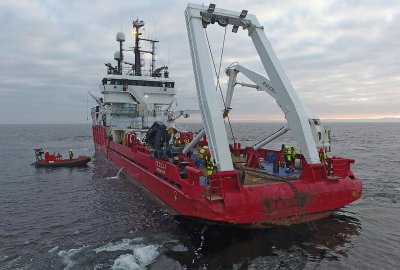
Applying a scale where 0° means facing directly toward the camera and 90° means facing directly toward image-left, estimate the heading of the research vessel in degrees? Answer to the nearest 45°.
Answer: approximately 135°
